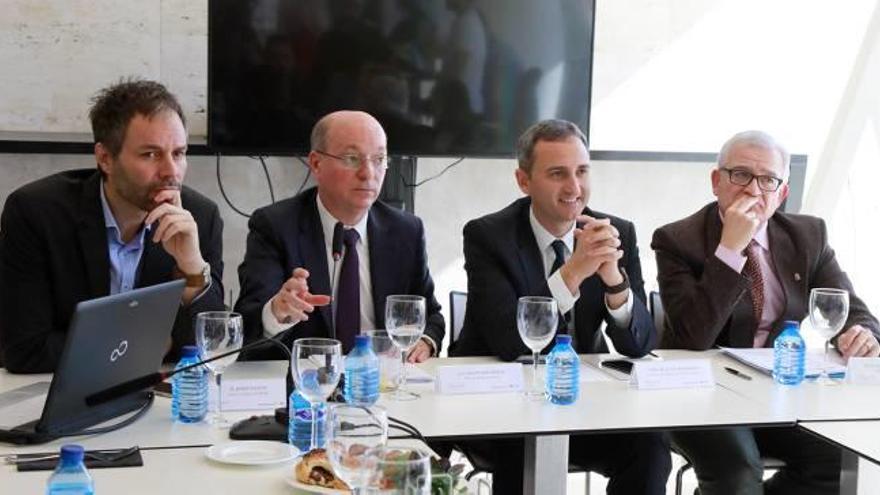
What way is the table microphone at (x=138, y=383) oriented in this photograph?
to the viewer's left

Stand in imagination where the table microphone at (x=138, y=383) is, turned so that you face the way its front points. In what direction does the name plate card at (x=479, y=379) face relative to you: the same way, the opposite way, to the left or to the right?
to the left

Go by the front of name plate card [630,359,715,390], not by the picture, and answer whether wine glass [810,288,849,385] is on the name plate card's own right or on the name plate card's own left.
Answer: on the name plate card's own left

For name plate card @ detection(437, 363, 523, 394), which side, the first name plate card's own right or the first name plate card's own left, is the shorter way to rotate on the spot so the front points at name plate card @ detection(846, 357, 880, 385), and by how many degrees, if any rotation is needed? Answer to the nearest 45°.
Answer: approximately 90° to the first name plate card's own left

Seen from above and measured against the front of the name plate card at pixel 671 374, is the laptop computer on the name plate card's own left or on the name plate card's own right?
on the name plate card's own right

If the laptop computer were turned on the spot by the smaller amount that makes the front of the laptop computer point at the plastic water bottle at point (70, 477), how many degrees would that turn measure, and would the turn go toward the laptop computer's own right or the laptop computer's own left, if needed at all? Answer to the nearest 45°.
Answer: approximately 135° to the laptop computer's own left

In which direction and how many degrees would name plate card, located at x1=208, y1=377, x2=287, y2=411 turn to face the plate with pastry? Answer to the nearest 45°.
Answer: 0° — it already faces it
